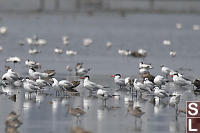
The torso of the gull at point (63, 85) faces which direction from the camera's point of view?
to the viewer's left

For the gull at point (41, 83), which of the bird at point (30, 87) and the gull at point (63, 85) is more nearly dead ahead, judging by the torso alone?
the bird

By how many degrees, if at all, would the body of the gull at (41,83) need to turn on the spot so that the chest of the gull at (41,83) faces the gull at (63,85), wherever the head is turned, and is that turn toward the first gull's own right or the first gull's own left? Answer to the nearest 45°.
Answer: approximately 135° to the first gull's own left

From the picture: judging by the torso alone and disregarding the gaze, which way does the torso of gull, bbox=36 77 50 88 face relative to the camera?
to the viewer's left
